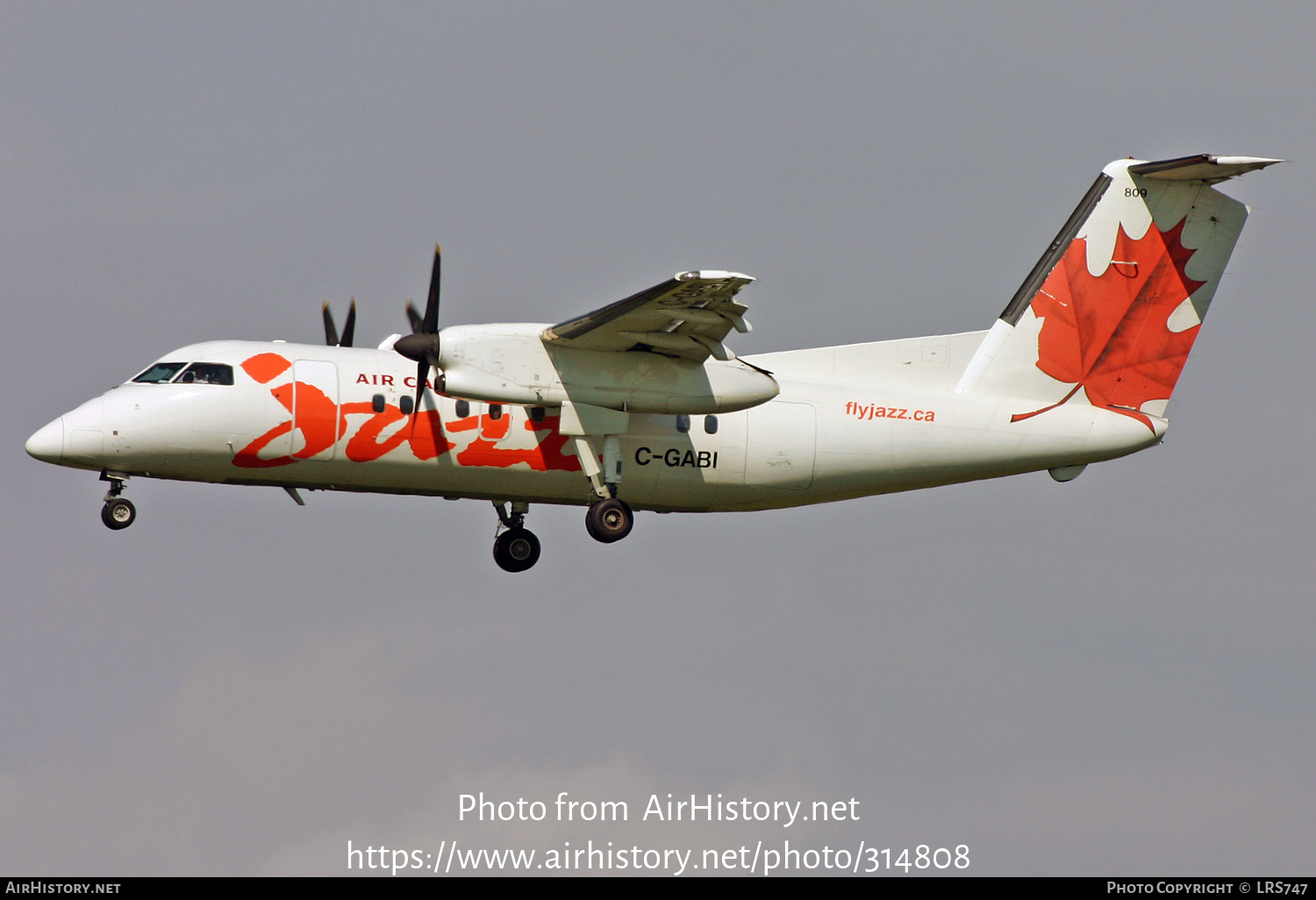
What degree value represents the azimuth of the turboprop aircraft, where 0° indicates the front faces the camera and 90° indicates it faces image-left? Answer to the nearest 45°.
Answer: approximately 90°
